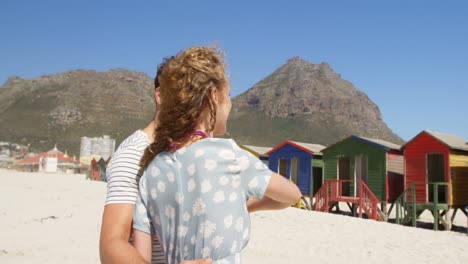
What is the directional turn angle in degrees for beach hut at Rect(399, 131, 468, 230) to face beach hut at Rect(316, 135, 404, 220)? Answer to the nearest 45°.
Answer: approximately 90° to its right

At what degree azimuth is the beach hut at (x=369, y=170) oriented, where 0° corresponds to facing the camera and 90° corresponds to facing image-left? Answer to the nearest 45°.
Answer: approximately 45°

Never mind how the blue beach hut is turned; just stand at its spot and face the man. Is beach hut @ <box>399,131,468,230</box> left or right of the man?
left

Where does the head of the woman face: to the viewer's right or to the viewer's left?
to the viewer's right

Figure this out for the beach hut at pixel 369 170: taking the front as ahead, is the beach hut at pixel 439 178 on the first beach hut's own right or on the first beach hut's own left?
on the first beach hut's own left

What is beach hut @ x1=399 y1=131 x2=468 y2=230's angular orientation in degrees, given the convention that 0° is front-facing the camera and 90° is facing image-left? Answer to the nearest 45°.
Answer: approximately 45°

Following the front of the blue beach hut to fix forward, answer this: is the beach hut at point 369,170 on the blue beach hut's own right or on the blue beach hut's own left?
on the blue beach hut's own left

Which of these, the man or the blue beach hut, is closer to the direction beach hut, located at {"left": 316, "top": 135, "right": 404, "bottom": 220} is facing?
the man

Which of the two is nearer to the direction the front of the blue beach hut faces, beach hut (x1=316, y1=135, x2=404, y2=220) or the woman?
the woman

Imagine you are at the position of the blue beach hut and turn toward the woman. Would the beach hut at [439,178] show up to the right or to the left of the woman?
left
